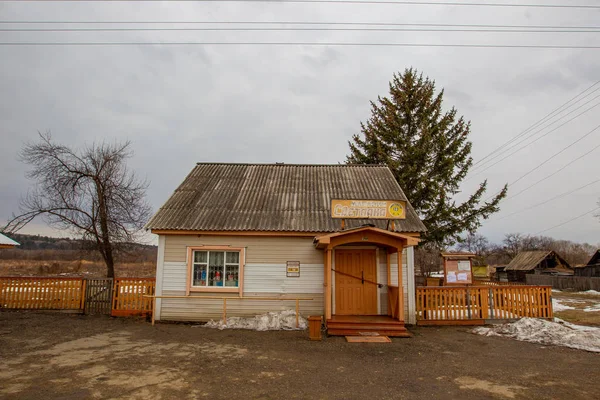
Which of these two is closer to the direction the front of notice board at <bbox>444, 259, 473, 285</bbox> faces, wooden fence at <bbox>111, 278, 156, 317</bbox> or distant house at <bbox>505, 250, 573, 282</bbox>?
the wooden fence

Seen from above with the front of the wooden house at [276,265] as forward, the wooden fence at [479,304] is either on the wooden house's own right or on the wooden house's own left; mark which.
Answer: on the wooden house's own left

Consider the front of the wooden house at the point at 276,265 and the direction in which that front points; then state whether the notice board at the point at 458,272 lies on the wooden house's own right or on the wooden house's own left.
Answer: on the wooden house's own left

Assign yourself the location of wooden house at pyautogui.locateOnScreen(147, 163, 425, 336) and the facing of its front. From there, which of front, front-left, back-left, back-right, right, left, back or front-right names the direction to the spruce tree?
back-left

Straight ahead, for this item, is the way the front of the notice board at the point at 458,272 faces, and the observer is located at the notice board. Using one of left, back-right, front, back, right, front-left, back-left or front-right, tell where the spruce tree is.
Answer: back

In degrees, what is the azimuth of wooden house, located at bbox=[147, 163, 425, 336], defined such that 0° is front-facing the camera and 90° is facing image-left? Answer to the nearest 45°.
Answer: approximately 0°

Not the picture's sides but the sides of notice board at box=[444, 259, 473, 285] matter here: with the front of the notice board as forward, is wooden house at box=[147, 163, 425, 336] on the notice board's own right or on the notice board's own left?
on the notice board's own right

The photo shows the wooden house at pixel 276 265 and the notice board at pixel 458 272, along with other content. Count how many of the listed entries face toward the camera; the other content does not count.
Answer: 2

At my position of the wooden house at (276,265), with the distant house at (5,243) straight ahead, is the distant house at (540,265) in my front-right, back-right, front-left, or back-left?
back-right

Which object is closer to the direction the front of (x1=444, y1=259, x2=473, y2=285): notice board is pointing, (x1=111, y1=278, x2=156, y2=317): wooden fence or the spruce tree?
the wooden fence
